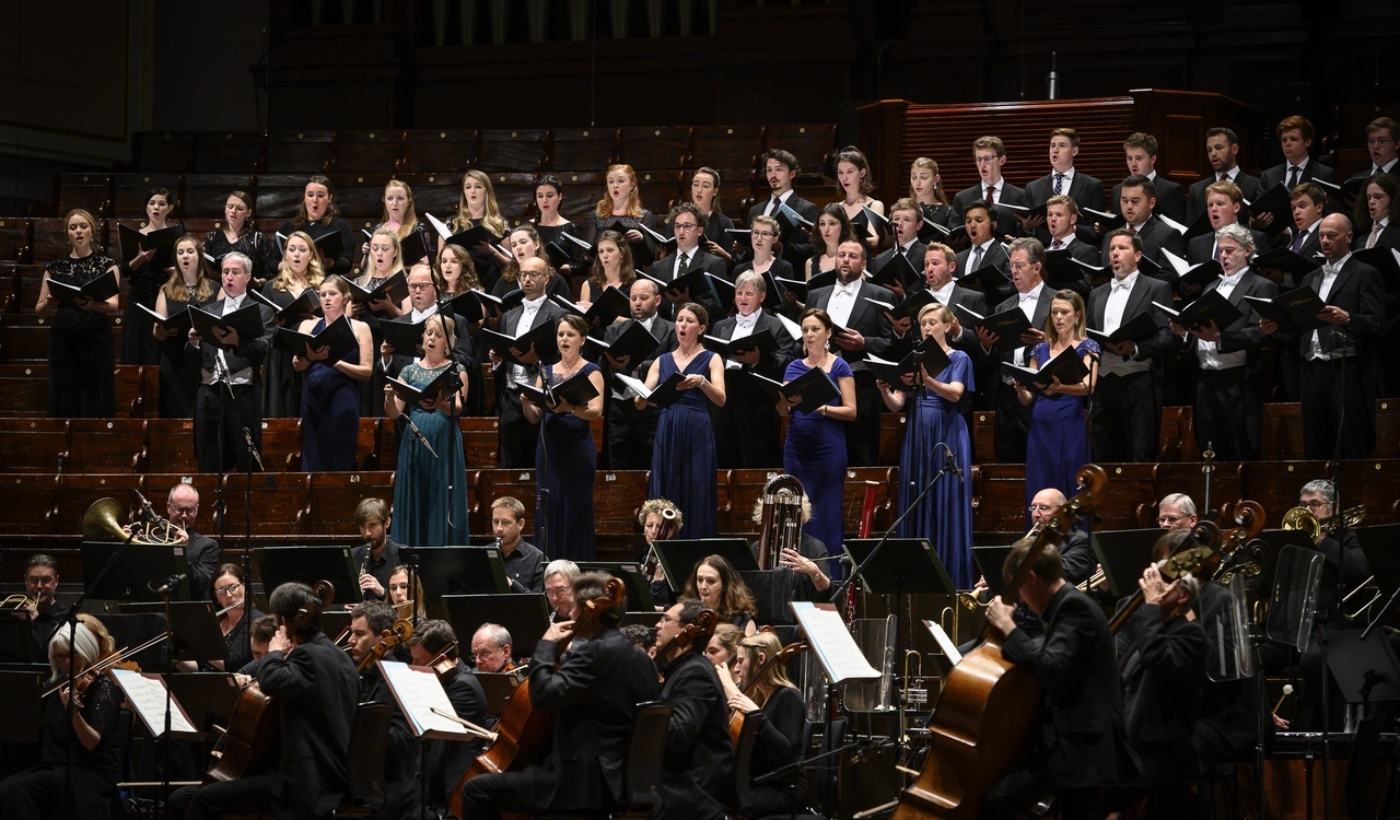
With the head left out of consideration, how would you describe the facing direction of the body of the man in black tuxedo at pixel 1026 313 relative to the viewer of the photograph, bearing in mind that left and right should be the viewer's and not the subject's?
facing the viewer and to the left of the viewer

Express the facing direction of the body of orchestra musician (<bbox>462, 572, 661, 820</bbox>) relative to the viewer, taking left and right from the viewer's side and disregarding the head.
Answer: facing away from the viewer and to the left of the viewer

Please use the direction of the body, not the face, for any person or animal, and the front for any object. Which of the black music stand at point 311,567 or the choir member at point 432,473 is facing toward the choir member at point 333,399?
the black music stand

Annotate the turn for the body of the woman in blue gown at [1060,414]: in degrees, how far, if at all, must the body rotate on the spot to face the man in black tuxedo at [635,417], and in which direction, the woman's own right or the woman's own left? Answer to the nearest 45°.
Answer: approximately 45° to the woman's own right

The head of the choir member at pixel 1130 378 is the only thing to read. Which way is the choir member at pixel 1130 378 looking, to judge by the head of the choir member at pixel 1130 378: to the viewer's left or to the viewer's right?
to the viewer's left

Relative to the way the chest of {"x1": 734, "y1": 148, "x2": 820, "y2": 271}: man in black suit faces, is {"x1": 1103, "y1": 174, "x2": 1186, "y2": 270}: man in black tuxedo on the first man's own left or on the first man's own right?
on the first man's own left

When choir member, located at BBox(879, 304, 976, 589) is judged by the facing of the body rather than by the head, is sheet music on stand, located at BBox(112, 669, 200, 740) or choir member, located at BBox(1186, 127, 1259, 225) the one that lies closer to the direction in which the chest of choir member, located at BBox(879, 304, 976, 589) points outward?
the sheet music on stand

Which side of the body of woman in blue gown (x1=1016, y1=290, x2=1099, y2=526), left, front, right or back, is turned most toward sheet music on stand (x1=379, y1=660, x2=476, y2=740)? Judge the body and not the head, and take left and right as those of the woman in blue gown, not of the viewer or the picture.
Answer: front

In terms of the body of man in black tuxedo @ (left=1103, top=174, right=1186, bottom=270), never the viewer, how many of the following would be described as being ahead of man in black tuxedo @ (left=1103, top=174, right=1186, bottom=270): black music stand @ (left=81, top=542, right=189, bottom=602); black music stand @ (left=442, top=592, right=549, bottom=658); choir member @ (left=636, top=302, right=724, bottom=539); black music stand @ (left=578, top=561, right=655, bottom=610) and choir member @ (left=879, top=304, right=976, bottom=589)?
5

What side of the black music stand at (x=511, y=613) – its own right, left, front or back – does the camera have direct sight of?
back

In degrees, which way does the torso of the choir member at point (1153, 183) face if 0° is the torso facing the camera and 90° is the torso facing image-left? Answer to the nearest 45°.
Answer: approximately 45°

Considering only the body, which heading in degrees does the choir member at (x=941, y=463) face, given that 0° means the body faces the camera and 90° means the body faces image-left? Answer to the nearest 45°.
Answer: approximately 45°

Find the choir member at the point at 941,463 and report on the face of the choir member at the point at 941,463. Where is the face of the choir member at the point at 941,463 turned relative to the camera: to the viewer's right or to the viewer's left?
to the viewer's left

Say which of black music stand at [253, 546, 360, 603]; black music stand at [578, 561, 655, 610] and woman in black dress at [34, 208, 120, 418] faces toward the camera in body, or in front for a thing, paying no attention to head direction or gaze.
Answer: the woman in black dress
